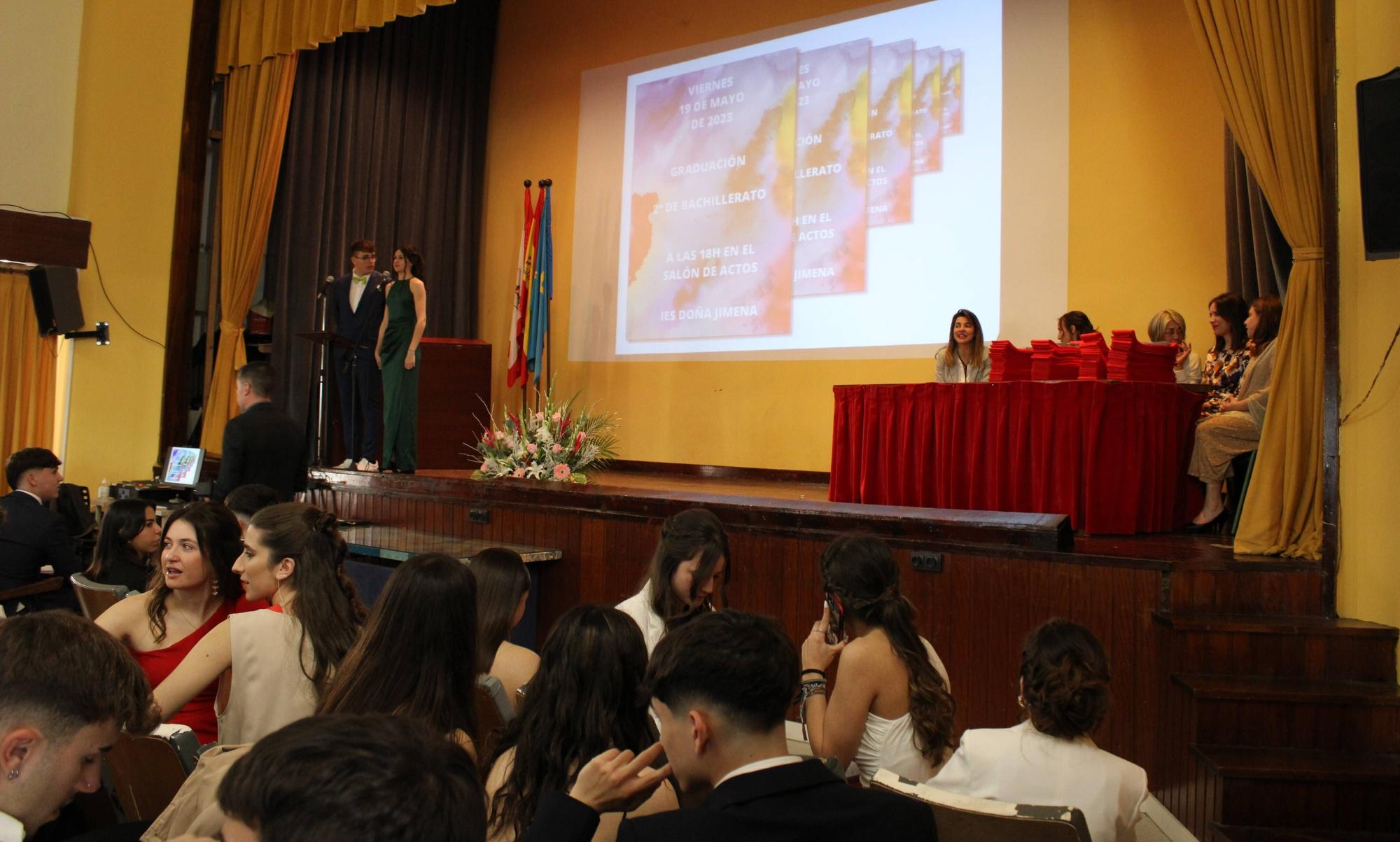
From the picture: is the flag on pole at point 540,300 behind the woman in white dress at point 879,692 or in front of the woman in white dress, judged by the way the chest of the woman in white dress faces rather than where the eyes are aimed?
in front

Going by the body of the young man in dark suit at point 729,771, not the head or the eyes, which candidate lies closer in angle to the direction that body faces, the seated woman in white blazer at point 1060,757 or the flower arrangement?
the flower arrangement

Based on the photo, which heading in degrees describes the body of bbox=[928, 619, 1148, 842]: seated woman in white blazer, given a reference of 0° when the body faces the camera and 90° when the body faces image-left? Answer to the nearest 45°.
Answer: approximately 180°

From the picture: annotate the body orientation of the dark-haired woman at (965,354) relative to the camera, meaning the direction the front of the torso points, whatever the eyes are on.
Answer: toward the camera

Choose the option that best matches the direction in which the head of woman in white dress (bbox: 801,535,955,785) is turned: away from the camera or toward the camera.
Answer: away from the camera

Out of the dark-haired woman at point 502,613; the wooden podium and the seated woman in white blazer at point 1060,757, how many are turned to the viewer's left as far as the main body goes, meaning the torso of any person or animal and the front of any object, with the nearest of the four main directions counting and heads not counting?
0

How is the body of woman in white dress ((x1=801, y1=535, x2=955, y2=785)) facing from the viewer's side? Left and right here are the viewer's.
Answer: facing away from the viewer and to the left of the viewer

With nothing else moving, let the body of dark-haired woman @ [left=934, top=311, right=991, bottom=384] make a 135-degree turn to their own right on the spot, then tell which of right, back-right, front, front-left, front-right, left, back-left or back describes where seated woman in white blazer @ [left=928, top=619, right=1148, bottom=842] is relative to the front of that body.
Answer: back-left

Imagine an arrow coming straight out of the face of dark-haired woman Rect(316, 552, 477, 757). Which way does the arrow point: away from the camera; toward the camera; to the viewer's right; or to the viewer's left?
away from the camera

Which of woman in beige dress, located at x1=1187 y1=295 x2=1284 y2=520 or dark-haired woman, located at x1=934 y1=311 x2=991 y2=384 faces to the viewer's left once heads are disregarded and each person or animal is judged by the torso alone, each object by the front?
the woman in beige dress

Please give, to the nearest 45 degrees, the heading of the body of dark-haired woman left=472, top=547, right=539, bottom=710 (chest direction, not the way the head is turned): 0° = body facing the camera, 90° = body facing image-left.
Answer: approximately 225°

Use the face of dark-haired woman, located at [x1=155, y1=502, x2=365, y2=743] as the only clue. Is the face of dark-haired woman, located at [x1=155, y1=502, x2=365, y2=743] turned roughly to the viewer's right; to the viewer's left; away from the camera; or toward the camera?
to the viewer's left

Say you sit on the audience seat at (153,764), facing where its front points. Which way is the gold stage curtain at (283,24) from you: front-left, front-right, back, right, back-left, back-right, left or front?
front-left
